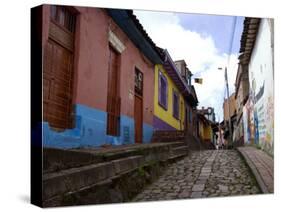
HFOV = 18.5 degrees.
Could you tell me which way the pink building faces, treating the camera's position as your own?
facing the viewer and to the right of the viewer
